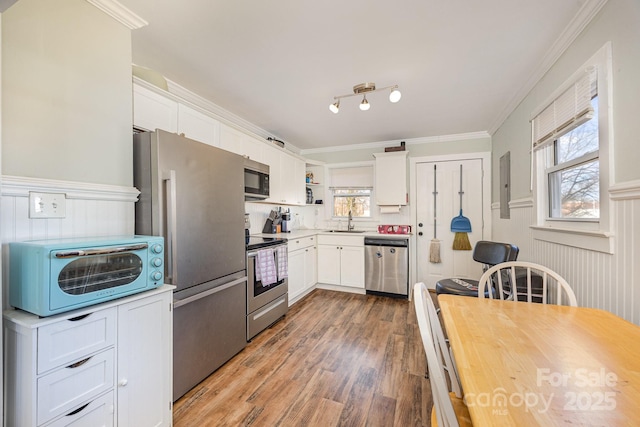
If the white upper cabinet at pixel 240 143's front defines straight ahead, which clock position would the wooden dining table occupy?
The wooden dining table is roughly at 1 o'clock from the white upper cabinet.

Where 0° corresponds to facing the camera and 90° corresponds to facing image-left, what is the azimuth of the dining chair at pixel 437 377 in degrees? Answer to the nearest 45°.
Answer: approximately 270°

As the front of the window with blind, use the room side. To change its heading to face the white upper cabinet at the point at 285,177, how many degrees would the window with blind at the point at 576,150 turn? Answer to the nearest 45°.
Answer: approximately 45° to its right

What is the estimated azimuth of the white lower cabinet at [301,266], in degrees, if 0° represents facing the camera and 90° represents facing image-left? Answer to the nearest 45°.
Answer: approximately 315°

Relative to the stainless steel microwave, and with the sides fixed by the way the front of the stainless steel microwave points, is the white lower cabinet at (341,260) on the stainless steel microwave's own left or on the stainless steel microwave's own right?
on the stainless steel microwave's own left

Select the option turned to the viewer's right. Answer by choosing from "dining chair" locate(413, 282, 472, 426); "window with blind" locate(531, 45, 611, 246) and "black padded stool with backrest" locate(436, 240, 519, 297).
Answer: "dining chair" locate(413, 282, 472, 426)

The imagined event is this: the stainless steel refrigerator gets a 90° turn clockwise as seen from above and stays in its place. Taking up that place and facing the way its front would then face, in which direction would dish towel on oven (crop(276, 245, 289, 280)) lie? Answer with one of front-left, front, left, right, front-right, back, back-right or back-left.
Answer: back

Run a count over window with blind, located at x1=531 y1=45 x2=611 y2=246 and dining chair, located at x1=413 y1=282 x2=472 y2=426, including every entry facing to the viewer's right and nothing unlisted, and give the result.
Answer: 1

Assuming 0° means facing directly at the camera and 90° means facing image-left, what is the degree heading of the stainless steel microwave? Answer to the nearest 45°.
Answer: approximately 315°

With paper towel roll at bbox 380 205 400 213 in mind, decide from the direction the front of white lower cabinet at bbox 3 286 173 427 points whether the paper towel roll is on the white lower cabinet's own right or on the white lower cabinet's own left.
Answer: on the white lower cabinet's own left

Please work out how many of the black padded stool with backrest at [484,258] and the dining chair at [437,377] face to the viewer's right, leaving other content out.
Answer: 1

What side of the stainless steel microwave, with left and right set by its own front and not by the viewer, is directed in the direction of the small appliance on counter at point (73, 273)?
right

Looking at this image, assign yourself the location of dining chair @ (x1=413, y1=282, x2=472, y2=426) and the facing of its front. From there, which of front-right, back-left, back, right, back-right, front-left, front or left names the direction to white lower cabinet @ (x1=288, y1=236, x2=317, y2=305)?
back-left

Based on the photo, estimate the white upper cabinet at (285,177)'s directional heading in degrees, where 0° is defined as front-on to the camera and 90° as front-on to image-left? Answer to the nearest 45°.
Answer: approximately 315°
